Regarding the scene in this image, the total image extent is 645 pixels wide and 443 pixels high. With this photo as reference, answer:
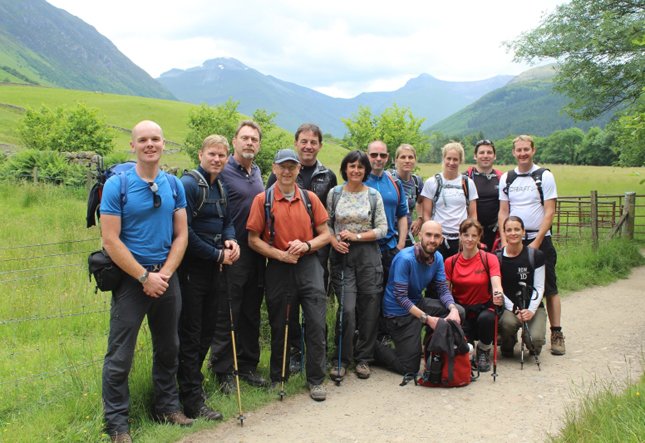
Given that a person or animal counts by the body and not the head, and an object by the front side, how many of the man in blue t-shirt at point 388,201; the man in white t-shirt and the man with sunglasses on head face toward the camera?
3

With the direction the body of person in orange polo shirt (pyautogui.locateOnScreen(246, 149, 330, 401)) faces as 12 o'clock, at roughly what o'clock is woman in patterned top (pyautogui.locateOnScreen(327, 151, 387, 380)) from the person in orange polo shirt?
The woman in patterned top is roughly at 8 o'clock from the person in orange polo shirt.

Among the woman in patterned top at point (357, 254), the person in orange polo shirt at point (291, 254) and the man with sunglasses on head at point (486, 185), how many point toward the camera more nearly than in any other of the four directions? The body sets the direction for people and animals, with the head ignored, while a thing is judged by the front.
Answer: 3

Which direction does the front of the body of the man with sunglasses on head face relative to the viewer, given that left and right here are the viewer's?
facing the viewer

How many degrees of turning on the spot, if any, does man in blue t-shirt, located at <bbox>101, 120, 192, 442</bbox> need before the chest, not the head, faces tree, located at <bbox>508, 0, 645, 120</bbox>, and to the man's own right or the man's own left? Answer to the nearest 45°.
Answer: approximately 90° to the man's own left

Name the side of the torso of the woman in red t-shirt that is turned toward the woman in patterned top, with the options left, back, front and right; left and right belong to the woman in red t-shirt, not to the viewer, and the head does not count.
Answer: right

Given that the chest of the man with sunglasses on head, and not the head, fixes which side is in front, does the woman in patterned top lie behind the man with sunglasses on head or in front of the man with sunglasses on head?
in front

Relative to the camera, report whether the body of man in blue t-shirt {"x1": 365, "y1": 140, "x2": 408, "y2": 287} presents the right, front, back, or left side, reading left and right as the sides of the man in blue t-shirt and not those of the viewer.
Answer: front

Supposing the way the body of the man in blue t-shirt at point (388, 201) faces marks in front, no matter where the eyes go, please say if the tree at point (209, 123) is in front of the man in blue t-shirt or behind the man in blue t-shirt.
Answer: behind

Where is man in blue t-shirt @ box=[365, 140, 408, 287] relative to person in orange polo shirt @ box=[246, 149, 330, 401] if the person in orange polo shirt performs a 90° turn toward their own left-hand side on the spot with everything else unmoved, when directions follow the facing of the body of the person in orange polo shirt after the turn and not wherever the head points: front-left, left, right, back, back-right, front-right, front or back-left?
front-left

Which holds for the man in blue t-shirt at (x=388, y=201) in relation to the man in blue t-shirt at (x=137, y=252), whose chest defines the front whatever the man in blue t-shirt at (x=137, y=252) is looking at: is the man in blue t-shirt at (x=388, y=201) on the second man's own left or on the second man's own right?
on the second man's own left

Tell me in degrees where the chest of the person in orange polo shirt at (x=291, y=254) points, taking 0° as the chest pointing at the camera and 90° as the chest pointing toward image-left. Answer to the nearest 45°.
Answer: approximately 0°

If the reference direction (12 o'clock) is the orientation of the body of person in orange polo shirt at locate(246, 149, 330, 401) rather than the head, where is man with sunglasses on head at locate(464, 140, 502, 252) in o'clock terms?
The man with sunglasses on head is roughly at 8 o'clock from the person in orange polo shirt.

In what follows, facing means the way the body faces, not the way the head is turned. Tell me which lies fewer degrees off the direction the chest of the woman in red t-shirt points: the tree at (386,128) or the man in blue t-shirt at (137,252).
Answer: the man in blue t-shirt

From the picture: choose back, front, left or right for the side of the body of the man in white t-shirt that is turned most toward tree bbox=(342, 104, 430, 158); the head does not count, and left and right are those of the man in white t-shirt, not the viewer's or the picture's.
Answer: back
